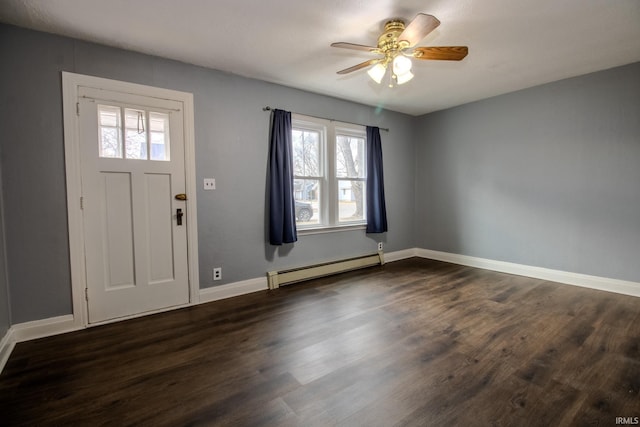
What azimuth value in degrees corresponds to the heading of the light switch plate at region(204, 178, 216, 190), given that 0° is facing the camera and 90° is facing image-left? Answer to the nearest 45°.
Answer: approximately 0°

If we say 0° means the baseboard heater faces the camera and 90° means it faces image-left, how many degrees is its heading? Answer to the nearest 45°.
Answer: approximately 315°

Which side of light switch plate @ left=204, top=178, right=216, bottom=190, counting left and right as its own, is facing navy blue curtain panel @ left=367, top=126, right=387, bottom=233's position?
left

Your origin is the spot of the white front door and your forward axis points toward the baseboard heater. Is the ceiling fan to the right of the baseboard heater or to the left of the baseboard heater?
right

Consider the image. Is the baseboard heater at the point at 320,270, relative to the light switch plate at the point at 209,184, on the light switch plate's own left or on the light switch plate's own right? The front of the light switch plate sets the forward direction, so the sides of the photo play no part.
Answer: on the light switch plate's own left

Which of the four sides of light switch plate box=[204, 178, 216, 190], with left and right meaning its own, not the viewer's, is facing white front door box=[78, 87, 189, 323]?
right

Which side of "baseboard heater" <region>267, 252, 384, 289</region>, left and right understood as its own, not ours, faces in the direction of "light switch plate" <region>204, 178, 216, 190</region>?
right

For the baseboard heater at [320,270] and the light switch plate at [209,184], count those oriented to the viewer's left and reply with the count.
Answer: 0

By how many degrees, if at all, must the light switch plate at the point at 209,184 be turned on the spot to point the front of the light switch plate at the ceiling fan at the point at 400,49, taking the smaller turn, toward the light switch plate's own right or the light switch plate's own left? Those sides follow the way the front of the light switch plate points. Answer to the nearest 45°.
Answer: approximately 45° to the light switch plate's own left

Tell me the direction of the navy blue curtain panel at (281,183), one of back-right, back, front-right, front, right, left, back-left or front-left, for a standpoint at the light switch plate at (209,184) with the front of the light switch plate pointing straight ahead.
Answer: left
